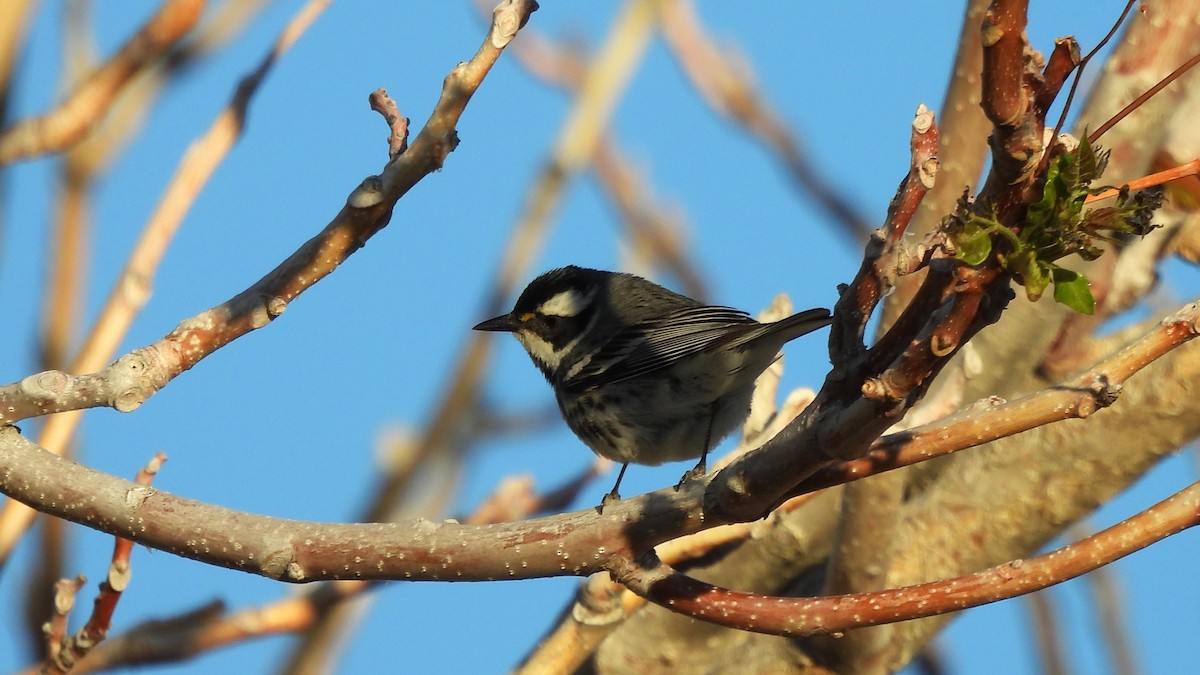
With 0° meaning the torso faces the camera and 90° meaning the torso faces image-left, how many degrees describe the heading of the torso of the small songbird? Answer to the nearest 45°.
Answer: approximately 90°
